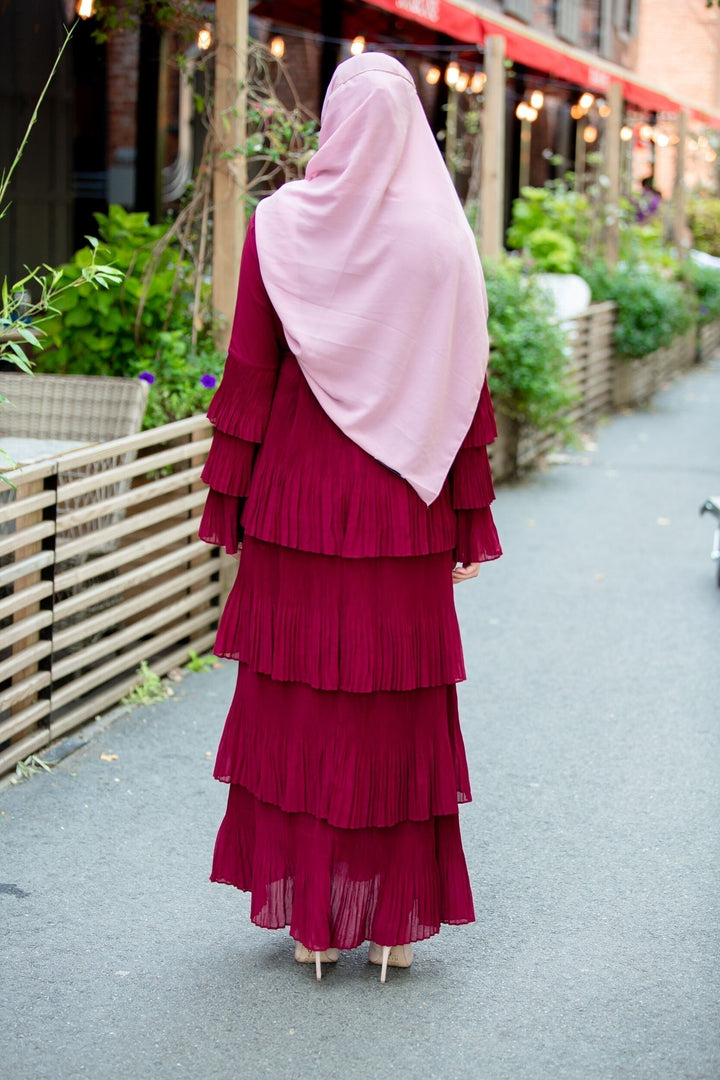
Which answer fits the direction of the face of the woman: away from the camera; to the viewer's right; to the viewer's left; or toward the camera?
away from the camera

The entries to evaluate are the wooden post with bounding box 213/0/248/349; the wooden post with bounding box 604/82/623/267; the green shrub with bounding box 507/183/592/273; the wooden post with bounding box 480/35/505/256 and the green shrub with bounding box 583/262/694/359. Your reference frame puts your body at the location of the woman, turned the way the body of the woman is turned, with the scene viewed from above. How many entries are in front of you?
5

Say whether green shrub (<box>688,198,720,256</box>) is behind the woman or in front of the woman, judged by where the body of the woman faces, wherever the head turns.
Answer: in front

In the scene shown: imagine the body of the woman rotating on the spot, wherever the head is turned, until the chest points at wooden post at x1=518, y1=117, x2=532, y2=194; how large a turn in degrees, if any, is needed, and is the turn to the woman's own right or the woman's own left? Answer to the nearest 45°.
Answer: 0° — they already face it

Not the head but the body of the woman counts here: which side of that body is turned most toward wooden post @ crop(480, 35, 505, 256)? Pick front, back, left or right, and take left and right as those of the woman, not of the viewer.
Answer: front

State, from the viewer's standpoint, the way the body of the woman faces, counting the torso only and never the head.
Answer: away from the camera

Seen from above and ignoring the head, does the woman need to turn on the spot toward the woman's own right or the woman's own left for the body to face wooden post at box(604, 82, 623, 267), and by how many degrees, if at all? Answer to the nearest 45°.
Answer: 0° — they already face it

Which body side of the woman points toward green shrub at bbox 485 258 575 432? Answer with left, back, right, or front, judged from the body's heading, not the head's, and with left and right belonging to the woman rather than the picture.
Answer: front
